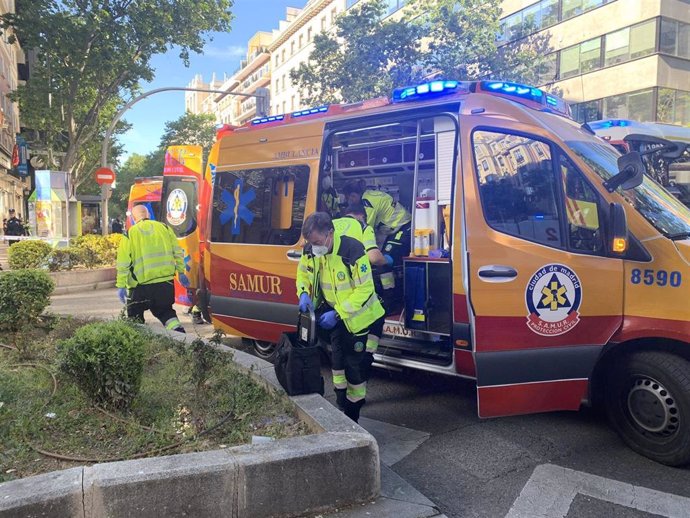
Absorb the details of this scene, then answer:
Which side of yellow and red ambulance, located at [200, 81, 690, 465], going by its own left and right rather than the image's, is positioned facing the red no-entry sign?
back

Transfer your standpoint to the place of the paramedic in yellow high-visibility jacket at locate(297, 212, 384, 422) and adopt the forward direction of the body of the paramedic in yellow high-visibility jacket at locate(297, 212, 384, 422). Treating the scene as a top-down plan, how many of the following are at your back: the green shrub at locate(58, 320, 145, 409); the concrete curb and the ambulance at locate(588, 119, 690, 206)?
1

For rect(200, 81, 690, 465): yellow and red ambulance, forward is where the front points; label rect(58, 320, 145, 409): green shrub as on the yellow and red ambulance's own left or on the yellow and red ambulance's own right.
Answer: on the yellow and red ambulance's own right

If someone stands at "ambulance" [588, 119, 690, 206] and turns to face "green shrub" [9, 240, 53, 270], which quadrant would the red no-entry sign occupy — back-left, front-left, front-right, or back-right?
front-right

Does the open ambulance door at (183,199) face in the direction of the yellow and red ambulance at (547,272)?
no

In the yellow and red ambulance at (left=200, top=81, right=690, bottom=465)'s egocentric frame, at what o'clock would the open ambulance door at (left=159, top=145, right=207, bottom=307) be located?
The open ambulance door is roughly at 6 o'clock from the yellow and red ambulance.

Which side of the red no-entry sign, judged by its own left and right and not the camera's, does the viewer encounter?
front

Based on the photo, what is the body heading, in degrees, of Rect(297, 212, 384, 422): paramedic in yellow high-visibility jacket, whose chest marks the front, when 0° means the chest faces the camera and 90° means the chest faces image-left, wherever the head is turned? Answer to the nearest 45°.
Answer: approximately 45°
